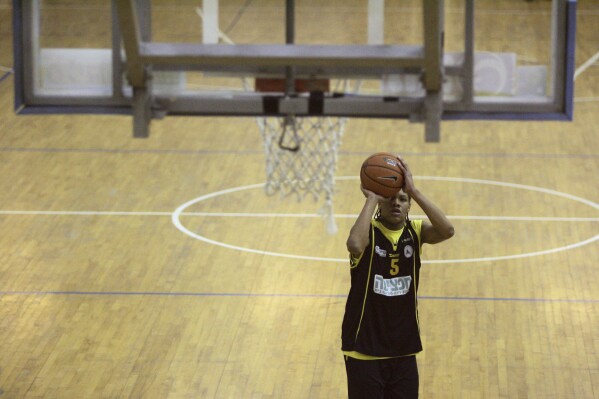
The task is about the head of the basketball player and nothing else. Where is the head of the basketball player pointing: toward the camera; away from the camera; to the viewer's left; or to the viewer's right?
toward the camera

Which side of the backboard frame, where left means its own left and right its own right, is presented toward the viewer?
back

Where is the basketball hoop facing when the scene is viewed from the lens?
facing away from the viewer
